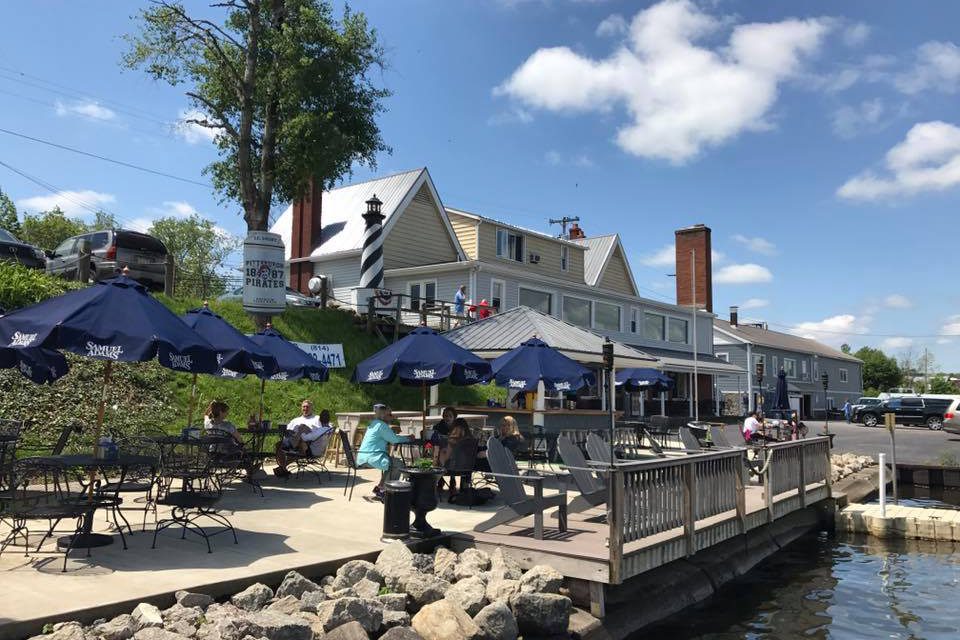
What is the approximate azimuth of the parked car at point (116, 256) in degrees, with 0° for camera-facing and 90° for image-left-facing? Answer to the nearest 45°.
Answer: approximately 135°

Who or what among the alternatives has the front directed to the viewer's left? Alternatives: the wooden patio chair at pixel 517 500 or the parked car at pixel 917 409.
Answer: the parked car

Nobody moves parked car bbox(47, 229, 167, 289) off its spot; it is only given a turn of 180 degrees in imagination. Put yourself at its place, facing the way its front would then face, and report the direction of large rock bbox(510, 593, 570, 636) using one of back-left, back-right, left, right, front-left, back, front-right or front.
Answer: front-right

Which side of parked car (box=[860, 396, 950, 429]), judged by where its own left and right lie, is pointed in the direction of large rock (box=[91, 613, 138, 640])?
left

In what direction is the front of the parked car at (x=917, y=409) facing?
to the viewer's left
